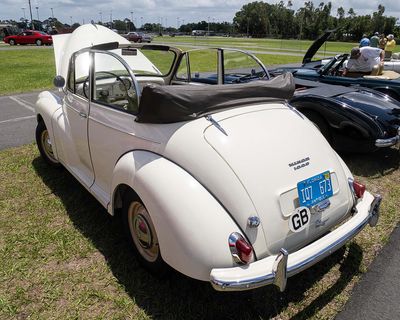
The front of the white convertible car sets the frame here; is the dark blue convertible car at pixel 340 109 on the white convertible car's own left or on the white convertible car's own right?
on the white convertible car's own right

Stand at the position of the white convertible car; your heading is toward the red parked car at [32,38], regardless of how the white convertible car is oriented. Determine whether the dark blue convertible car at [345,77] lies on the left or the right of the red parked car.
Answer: right

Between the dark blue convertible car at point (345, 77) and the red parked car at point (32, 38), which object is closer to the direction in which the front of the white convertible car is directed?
the red parked car

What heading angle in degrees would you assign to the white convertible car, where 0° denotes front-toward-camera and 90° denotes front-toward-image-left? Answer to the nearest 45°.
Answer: approximately 135°

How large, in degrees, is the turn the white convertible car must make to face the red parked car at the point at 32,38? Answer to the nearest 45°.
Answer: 0° — it already faces it

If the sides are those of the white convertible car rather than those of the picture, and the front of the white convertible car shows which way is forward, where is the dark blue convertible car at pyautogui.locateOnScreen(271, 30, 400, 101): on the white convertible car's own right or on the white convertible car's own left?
on the white convertible car's own right

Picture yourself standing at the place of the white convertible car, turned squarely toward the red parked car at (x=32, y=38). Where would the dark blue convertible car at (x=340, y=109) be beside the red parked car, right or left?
right
